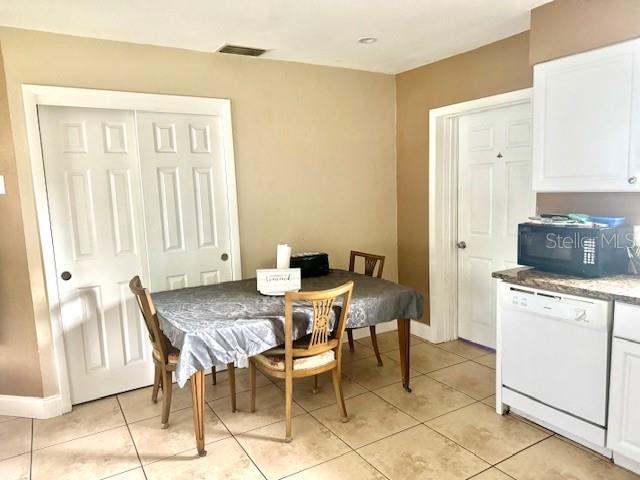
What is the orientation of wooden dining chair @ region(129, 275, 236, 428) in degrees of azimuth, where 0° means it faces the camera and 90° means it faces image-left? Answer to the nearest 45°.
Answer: approximately 270°

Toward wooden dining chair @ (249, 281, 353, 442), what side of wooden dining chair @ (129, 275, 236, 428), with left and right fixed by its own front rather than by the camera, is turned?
front

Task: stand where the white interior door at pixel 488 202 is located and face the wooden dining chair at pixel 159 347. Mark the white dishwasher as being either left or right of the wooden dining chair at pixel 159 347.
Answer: left

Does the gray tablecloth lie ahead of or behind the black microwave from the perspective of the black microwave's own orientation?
ahead

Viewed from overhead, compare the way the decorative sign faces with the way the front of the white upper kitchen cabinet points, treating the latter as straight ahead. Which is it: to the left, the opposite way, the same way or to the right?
to the left

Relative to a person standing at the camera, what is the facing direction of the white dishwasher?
facing the viewer and to the left of the viewer

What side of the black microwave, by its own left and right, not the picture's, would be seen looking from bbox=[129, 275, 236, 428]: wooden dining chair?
front

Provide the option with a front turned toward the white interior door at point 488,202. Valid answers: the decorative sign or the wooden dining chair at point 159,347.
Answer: the wooden dining chair

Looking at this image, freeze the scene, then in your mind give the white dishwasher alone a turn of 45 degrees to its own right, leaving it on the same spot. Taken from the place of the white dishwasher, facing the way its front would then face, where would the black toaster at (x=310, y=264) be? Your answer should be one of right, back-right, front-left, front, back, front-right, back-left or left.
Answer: front

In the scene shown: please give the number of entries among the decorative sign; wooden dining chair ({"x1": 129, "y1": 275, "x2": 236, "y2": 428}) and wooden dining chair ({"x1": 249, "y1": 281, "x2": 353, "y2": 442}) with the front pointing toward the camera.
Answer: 1

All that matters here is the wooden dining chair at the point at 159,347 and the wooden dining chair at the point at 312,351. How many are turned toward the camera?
0

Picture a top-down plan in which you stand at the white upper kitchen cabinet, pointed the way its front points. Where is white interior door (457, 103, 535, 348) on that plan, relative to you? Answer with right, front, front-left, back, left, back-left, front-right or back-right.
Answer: right

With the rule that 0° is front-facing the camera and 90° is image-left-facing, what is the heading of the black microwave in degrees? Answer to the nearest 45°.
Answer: approximately 45°

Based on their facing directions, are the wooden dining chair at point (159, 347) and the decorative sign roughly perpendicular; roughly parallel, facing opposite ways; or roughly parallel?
roughly perpendicular
